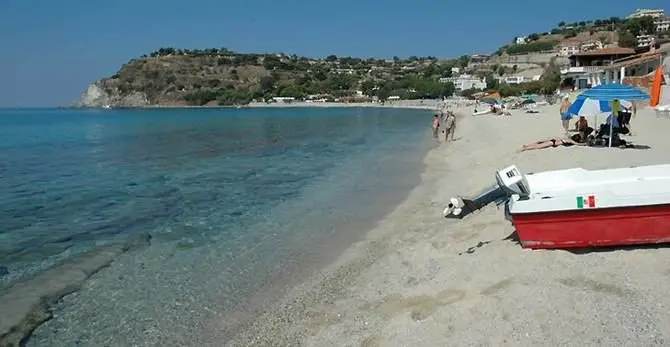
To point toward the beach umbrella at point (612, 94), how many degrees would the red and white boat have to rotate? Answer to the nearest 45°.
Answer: approximately 90° to its left

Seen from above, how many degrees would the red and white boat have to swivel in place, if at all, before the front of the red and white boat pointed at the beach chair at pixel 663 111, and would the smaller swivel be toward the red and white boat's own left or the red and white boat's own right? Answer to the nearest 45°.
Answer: approximately 90° to the red and white boat's own left

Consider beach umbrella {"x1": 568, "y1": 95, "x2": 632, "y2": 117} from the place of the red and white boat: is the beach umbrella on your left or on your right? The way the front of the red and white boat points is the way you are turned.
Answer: on your left

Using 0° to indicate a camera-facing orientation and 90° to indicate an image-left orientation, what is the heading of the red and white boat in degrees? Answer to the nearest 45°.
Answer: approximately 270°
